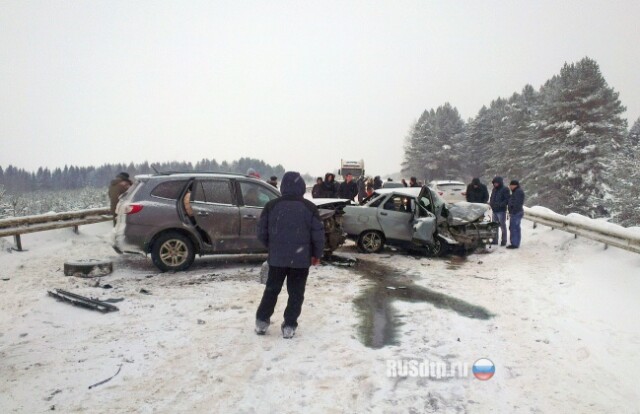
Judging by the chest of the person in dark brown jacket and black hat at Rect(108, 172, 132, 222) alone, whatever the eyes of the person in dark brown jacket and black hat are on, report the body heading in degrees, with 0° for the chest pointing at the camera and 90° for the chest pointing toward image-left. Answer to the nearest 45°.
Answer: approximately 270°

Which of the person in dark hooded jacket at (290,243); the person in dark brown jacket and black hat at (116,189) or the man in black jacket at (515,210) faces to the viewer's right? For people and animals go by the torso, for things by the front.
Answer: the person in dark brown jacket and black hat at (116,189)

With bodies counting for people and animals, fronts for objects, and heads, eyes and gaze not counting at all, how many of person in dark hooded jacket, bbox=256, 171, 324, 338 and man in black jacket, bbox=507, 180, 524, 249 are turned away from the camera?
1

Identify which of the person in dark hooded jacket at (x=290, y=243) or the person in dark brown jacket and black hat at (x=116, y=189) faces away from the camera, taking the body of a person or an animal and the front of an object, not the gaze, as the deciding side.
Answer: the person in dark hooded jacket at (x=290, y=243)

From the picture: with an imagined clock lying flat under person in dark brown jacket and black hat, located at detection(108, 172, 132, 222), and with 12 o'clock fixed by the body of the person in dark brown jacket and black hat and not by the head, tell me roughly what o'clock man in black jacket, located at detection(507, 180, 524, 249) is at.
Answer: The man in black jacket is roughly at 1 o'clock from the person in dark brown jacket and black hat.

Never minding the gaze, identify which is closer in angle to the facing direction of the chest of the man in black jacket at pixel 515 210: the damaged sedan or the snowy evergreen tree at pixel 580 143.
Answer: the damaged sedan

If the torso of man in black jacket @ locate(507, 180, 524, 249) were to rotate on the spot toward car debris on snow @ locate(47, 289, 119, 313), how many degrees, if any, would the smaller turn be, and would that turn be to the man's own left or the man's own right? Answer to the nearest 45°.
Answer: approximately 45° to the man's own left

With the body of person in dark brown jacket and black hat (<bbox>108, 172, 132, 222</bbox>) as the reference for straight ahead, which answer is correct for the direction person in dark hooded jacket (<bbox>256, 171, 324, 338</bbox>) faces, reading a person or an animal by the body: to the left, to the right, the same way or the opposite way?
to the left

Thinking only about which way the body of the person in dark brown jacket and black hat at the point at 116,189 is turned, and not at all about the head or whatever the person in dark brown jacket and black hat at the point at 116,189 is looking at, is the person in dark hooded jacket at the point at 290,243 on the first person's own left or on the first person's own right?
on the first person's own right

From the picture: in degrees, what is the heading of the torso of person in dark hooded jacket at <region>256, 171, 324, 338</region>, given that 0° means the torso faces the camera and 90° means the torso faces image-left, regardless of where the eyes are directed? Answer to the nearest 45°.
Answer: approximately 180°

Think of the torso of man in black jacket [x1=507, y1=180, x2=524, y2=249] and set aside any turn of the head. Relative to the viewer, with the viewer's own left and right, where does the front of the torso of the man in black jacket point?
facing to the left of the viewer

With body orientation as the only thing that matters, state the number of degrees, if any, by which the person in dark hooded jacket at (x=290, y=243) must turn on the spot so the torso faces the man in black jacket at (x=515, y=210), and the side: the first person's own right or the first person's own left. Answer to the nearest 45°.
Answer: approximately 45° to the first person's own right

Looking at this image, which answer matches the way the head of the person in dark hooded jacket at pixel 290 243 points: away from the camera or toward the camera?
away from the camera

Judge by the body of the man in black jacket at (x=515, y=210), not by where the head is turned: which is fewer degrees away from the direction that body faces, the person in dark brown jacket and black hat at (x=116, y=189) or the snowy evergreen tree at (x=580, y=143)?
the person in dark brown jacket and black hat

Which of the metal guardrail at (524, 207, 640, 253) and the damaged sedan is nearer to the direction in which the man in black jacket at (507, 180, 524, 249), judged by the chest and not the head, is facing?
the damaged sedan

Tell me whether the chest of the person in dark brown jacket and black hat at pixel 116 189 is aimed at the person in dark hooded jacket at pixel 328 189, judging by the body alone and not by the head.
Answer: yes
